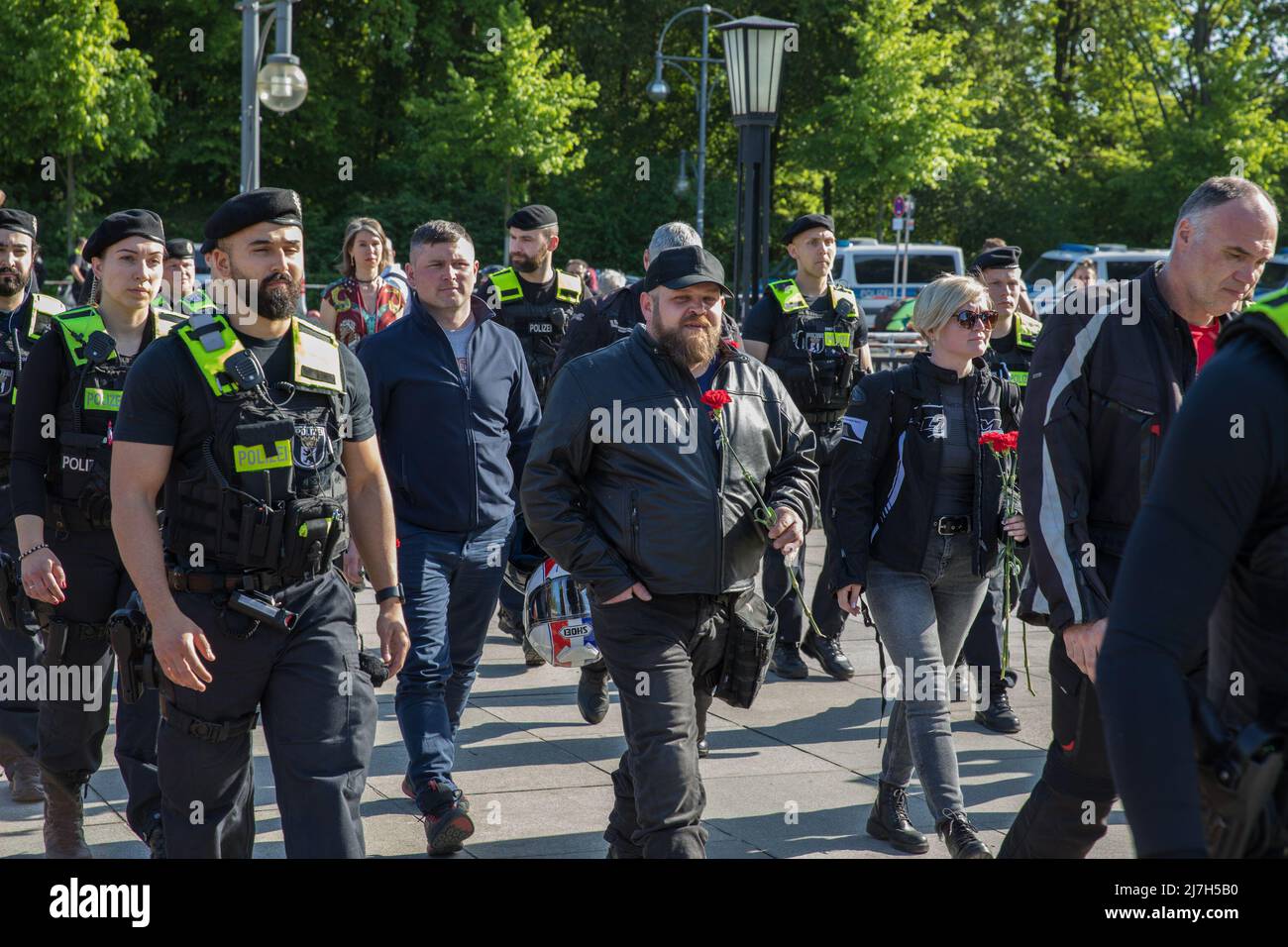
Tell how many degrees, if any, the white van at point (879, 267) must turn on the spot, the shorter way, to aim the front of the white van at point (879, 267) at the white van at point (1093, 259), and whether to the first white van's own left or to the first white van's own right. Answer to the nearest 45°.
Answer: approximately 135° to the first white van's own left

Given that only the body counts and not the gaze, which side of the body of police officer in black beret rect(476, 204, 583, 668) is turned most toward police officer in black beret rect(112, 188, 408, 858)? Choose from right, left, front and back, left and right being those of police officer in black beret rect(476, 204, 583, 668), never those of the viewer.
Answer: front

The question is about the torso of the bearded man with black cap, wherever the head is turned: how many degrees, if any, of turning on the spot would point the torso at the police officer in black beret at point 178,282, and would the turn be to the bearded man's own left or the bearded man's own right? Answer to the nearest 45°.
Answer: approximately 180°

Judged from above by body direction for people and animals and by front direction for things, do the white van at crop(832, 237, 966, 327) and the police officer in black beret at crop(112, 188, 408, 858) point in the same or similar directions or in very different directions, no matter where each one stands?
very different directions

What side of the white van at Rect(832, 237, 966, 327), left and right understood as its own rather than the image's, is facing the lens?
left

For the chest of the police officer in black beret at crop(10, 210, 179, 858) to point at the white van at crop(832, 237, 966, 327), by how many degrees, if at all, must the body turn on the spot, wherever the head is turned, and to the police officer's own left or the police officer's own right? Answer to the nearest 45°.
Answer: approximately 90° to the police officer's own left

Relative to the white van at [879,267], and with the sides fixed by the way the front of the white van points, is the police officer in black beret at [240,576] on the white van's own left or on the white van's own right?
on the white van's own left

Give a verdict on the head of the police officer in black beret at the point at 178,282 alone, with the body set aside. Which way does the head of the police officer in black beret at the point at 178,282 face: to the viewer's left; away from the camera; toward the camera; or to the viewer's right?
toward the camera

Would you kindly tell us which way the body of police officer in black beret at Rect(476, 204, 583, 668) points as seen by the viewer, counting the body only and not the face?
toward the camera

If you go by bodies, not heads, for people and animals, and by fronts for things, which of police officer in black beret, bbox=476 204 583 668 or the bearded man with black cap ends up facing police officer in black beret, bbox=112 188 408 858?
police officer in black beret, bbox=476 204 583 668

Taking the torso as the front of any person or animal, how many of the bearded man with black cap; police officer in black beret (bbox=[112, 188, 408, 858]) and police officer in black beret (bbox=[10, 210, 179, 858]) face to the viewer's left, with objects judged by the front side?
0

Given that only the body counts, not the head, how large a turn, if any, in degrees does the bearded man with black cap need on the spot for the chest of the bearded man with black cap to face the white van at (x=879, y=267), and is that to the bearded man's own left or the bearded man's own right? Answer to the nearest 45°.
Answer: approximately 135° to the bearded man's own left

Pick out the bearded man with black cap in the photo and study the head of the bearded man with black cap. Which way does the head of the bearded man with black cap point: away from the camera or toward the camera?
toward the camera

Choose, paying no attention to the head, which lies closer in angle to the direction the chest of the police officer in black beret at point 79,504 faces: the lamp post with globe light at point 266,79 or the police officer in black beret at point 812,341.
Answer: the police officer in black beret

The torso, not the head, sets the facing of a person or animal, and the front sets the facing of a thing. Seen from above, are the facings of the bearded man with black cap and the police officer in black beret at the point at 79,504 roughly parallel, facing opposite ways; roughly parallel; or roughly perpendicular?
roughly parallel
